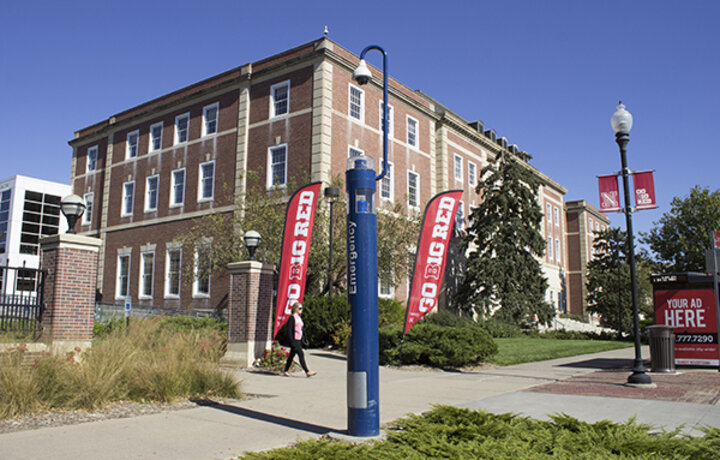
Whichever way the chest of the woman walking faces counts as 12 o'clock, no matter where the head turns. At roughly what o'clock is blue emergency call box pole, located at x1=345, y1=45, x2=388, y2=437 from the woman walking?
The blue emergency call box pole is roughly at 3 o'clock from the woman walking.

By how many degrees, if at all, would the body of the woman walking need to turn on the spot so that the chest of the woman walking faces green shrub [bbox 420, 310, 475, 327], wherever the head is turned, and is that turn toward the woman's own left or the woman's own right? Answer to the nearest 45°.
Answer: approximately 45° to the woman's own left

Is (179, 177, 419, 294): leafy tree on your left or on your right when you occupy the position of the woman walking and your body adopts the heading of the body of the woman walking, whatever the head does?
on your left

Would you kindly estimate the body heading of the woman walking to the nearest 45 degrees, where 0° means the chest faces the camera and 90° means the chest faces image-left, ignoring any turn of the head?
approximately 270°
